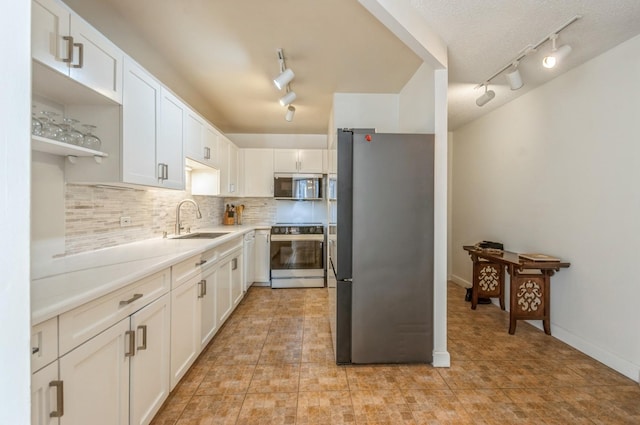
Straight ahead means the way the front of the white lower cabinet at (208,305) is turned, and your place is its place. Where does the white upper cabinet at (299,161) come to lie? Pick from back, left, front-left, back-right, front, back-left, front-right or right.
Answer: front-left

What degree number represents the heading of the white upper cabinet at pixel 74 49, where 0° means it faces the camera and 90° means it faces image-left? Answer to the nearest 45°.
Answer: approximately 315°

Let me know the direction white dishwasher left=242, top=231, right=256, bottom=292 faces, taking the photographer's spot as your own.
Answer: facing to the right of the viewer

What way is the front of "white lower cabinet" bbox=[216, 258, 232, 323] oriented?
to the viewer's right

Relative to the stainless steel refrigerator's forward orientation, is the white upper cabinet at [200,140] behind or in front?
in front

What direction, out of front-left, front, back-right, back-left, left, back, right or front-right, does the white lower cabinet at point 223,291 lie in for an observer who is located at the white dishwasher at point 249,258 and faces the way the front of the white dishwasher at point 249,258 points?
right

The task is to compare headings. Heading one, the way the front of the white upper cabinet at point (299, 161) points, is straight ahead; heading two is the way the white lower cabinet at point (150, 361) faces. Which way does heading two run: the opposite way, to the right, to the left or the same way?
to the left

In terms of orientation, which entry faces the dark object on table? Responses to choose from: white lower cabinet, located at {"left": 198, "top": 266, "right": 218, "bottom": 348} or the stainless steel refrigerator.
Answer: the white lower cabinet

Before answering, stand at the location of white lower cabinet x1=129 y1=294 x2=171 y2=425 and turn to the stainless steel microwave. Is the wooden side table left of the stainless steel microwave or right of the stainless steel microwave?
right
